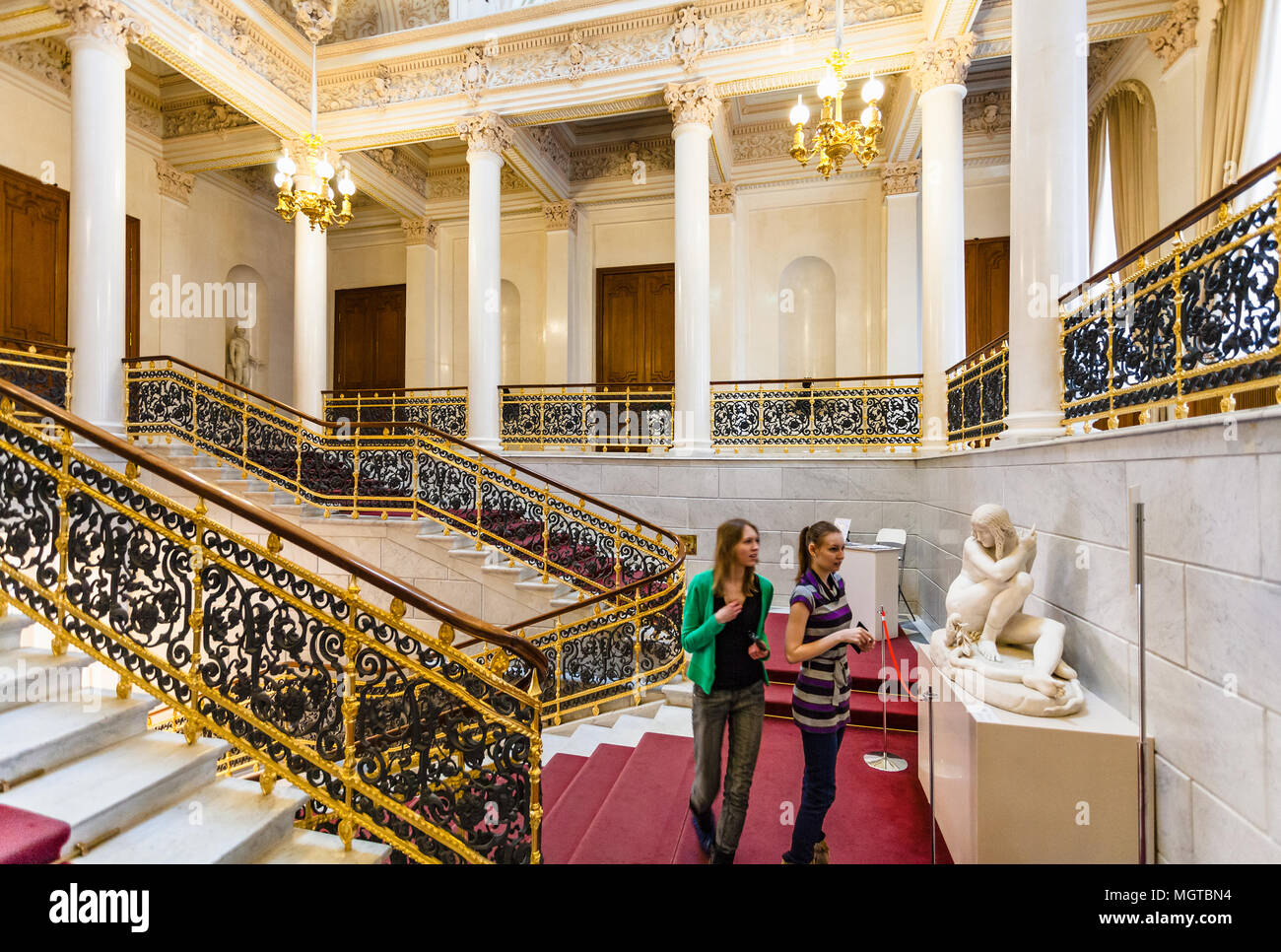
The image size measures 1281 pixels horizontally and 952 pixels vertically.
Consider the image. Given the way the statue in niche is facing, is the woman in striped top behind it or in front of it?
in front

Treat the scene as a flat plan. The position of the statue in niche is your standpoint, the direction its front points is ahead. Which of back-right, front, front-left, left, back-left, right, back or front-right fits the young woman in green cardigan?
front-right

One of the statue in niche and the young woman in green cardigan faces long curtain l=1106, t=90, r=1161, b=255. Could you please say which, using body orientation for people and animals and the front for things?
the statue in niche

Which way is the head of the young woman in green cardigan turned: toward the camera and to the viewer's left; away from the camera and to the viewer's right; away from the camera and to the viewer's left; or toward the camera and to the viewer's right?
toward the camera and to the viewer's right

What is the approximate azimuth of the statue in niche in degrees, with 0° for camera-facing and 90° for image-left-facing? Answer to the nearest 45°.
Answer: approximately 315°

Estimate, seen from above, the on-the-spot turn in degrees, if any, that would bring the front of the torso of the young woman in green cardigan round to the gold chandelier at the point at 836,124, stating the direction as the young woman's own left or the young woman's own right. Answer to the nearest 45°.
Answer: approximately 135° to the young woman's own left

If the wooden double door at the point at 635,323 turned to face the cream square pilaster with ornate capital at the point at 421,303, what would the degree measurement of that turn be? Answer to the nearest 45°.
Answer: approximately 90° to its right

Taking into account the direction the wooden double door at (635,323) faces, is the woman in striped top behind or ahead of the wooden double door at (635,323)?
ahead

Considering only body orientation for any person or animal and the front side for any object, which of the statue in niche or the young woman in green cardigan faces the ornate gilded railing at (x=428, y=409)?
the statue in niche

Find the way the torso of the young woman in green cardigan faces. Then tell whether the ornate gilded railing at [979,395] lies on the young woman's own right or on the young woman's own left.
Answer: on the young woman's own left

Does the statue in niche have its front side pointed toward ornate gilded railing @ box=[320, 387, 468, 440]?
yes

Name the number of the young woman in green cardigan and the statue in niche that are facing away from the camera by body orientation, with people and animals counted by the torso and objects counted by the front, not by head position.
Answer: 0

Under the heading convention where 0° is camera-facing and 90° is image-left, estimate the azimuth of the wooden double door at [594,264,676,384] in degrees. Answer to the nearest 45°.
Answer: approximately 0°

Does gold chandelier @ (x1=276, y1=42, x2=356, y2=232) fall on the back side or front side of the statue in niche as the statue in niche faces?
on the front side
